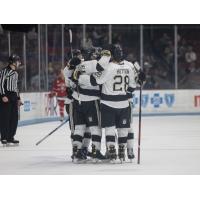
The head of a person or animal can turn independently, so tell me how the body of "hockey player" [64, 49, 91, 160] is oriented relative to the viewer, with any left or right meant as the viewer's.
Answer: facing to the right of the viewer

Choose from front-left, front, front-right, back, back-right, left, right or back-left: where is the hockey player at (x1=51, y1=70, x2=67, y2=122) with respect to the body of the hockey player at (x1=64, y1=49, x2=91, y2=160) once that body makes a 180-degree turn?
right

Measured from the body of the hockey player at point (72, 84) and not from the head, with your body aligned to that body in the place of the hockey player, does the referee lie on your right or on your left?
on your left
